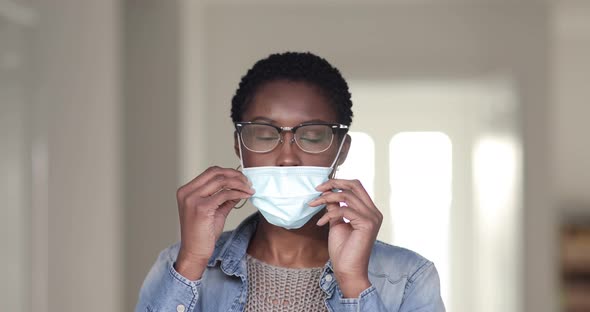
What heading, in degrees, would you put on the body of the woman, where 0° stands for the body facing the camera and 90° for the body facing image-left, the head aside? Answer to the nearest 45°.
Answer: approximately 0°
